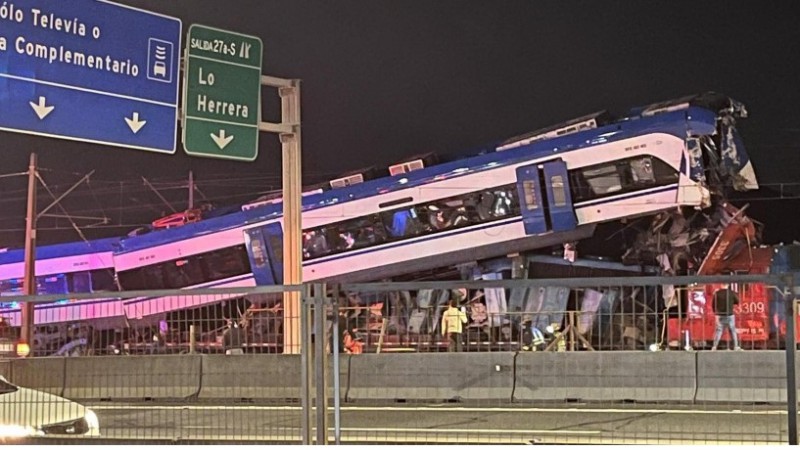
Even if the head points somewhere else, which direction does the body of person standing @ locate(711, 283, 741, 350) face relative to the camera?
away from the camera

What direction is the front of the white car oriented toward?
to the viewer's right

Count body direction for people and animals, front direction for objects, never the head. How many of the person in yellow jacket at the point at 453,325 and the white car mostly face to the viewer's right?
1

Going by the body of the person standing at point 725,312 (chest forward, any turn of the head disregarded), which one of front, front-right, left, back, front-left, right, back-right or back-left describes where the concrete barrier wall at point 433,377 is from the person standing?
left

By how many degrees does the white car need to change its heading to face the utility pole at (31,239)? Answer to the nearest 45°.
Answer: approximately 90° to its left

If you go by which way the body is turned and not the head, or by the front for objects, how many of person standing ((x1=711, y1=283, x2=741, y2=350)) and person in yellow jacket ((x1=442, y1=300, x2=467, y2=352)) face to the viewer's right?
0

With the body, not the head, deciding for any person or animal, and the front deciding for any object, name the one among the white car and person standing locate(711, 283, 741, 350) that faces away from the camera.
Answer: the person standing
